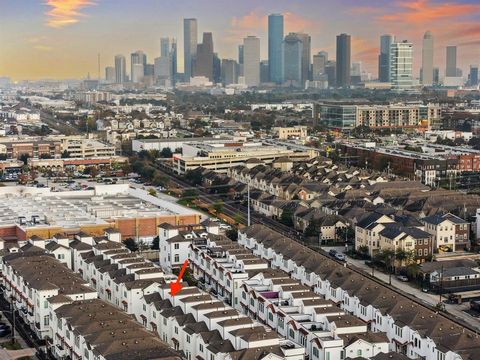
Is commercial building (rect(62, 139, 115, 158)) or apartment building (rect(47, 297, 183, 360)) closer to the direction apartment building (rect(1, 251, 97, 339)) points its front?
the apartment building

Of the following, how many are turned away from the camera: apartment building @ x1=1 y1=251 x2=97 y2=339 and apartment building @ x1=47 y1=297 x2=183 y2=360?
0

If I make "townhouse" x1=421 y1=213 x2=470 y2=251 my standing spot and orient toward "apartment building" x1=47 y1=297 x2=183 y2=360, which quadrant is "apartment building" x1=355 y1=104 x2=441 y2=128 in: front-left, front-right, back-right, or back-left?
back-right

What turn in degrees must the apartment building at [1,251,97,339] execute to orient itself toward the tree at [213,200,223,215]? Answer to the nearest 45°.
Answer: approximately 180°

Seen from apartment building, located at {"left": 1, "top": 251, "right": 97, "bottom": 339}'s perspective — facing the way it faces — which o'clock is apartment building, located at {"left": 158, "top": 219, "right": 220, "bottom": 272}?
apartment building, located at {"left": 158, "top": 219, "right": 220, "bottom": 272} is roughly at 6 o'clock from apartment building, located at {"left": 1, "top": 251, "right": 97, "bottom": 339}.

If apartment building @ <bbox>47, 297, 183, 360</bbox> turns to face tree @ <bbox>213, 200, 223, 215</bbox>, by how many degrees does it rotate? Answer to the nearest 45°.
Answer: approximately 135° to its right

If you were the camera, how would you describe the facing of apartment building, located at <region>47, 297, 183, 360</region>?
facing the viewer and to the left of the viewer

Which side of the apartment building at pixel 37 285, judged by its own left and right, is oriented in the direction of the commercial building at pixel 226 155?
back

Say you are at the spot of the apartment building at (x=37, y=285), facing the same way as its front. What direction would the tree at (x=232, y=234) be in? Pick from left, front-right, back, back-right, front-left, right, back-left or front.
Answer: back

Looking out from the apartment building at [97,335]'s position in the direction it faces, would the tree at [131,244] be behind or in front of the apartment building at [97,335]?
behind

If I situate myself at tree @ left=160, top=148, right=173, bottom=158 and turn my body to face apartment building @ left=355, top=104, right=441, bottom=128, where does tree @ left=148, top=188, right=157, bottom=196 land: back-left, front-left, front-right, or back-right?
back-right

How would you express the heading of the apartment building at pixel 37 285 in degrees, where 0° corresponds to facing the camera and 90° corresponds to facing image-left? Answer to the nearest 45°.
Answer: approximately 45°

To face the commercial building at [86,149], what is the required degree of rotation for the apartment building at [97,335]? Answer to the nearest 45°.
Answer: approximately 135° to its right

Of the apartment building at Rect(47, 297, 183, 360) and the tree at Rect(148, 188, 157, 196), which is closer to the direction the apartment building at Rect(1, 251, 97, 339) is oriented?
the apartment building
